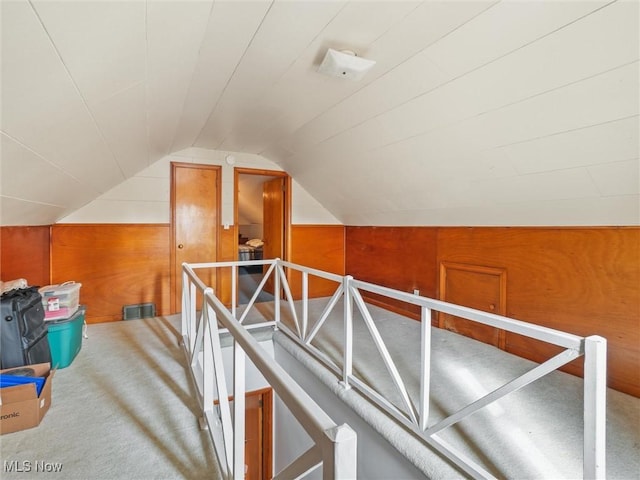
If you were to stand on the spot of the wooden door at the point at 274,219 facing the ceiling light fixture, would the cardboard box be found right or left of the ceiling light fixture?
right

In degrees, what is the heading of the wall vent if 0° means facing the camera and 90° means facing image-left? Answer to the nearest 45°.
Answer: approximately 0°

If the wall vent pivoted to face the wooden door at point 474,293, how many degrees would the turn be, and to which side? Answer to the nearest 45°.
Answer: approximately 45° to its left

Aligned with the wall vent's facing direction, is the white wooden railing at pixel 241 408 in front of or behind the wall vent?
in front

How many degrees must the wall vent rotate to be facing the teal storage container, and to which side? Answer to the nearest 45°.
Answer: approximately 45° to its right

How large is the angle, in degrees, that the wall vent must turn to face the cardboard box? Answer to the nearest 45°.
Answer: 0° — it already faces it

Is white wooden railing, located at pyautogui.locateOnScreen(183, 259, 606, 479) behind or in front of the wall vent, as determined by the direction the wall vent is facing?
in front
